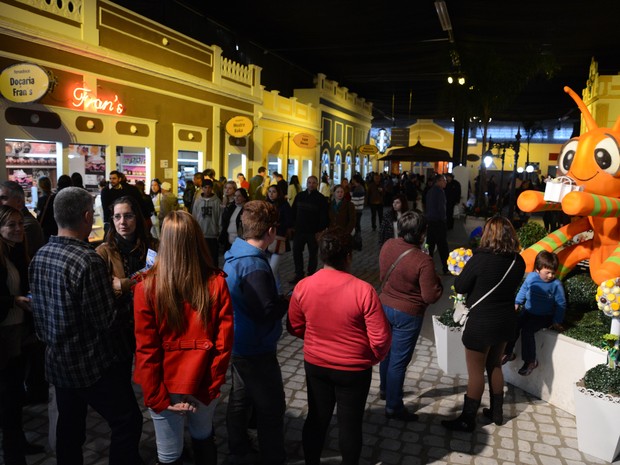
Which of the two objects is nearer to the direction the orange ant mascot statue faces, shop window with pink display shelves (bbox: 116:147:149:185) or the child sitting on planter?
the child sitting on planter

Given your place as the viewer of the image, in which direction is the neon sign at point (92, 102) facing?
facing the viewer and to the right of the viewer

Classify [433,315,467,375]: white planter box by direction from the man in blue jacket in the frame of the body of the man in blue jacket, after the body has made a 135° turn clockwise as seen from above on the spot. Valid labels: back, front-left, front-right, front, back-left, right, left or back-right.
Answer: back-left

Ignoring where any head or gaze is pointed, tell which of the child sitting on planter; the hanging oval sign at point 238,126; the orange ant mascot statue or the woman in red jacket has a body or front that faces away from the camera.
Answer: the woman in red jacket

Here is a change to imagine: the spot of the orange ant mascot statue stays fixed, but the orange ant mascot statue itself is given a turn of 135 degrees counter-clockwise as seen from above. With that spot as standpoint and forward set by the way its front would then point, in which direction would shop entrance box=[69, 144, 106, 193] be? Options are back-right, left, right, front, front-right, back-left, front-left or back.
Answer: back

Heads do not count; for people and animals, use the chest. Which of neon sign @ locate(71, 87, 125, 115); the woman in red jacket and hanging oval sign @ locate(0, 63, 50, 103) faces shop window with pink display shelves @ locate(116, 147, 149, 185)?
the woman in red jacket

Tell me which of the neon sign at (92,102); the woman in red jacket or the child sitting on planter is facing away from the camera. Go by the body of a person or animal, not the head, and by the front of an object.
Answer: the woman in red jacket

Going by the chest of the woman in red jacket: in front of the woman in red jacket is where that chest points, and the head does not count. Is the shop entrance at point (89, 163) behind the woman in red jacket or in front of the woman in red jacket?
in front

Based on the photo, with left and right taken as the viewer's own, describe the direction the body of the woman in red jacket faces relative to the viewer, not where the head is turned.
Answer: facing away from the viewer

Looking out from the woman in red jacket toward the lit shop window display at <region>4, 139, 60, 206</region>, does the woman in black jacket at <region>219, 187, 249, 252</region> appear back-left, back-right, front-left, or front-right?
front-right

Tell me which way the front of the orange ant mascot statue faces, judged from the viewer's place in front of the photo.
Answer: facing the viewer and to the left of the viewer

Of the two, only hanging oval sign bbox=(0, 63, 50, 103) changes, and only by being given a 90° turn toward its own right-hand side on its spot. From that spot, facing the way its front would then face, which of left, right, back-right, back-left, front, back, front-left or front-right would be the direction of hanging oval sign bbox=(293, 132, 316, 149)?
back-right

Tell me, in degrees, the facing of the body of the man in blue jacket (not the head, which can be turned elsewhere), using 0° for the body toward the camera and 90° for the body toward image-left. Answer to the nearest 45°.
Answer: approximately 225°

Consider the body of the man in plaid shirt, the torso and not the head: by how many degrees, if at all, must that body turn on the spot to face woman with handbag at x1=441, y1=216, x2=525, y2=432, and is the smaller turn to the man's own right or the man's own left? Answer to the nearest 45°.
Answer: approximately 45° to the man's own right

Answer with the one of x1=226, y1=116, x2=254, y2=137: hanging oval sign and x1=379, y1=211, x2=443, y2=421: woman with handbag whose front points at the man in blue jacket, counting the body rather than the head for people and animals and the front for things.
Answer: the hanging oval sign

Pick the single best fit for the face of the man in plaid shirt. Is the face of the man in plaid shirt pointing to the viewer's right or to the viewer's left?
to the viewer's right

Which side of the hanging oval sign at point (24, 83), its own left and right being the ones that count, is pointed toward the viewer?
front

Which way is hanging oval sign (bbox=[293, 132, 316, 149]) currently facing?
toward the camera

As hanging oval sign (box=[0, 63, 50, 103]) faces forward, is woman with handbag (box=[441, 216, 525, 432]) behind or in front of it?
in front
